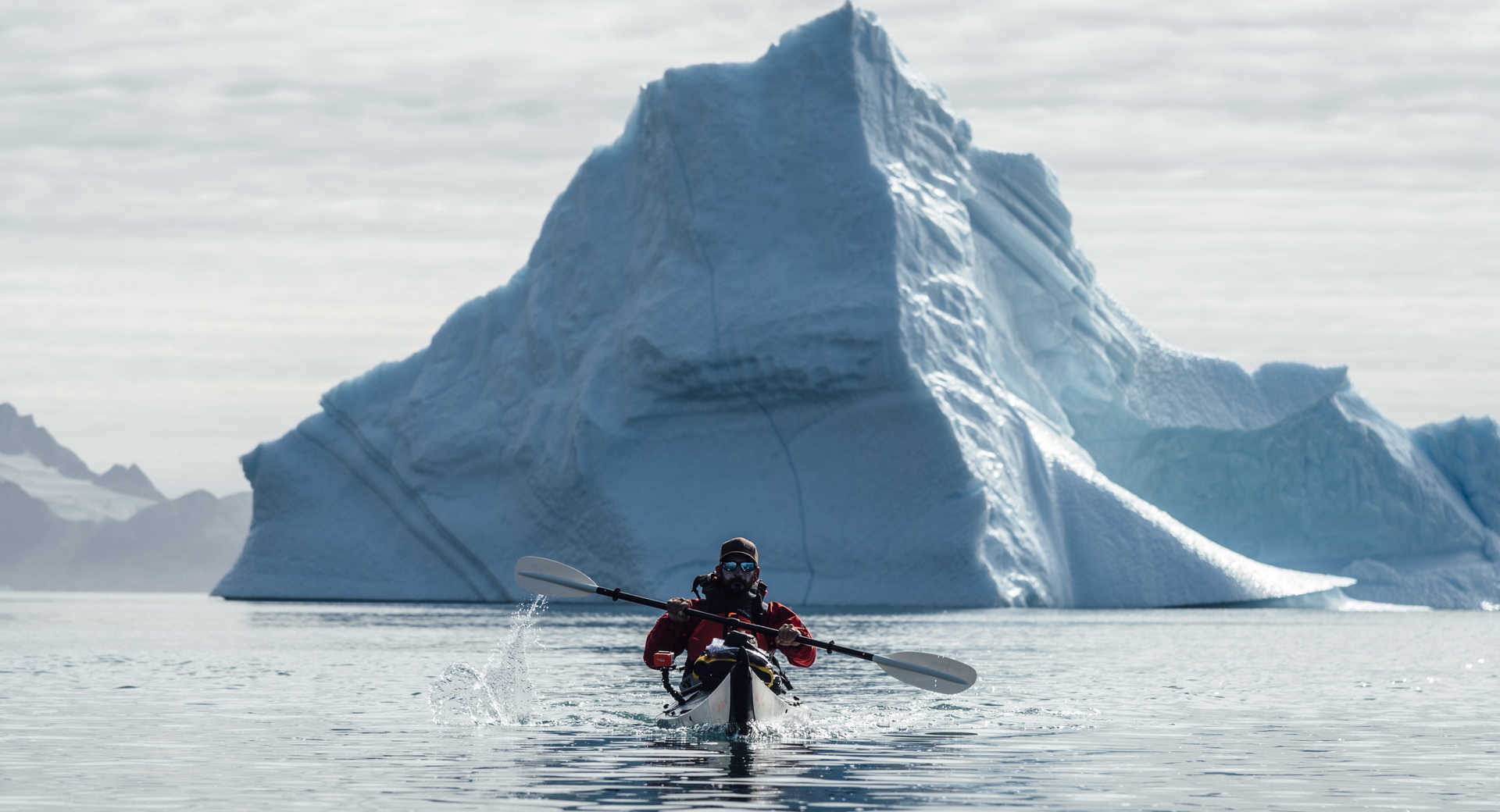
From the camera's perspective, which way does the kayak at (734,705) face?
toward the camera

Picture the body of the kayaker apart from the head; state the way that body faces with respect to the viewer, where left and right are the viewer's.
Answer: facing the viewer

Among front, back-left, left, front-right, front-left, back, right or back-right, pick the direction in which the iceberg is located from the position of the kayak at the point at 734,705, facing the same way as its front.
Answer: back

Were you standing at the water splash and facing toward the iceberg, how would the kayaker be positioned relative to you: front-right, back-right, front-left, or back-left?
back-right

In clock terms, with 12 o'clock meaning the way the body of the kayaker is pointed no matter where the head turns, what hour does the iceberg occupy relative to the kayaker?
The iceberg is roughly at 6 o'clock from the kayaker.

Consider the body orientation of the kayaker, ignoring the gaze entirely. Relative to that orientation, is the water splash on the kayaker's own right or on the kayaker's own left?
on the kayaker's own right

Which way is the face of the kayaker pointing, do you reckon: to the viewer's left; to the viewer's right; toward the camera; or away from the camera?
toward the camera
